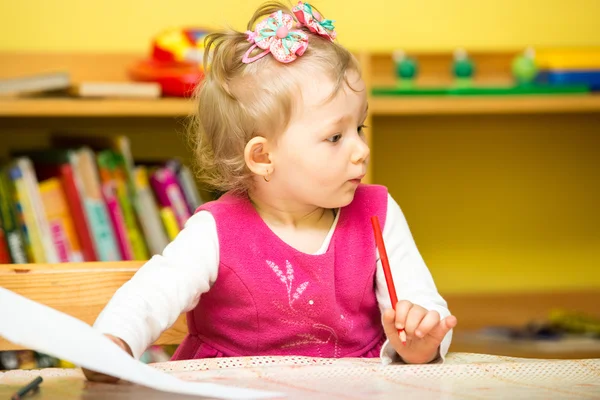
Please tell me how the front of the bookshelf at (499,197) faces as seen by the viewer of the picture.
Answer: facing the viewer

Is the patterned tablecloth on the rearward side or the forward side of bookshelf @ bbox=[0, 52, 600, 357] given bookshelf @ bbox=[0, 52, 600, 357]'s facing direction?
on the forward side

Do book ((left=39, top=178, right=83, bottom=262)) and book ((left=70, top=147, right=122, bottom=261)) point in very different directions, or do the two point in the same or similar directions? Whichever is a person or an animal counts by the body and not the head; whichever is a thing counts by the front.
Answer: same or similar directions
